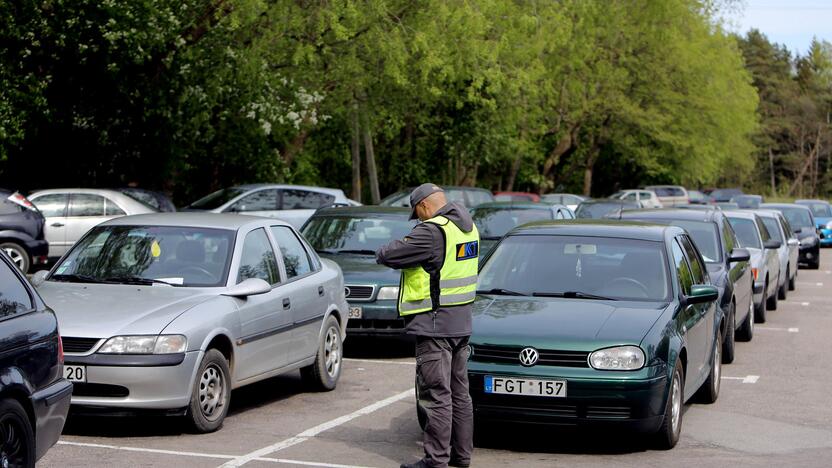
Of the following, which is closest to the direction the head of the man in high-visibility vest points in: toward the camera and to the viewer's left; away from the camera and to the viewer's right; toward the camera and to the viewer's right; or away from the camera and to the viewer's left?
away from the camera and to the viewer's left

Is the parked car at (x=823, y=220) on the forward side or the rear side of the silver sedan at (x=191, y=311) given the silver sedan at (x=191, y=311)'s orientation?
on the rear side

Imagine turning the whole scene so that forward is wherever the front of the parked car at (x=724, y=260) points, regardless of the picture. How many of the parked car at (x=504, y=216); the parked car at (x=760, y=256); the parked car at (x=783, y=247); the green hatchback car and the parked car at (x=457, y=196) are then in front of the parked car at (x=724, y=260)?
1

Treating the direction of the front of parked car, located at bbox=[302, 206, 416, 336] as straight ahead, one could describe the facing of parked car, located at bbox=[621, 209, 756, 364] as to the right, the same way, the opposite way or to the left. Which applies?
the same way

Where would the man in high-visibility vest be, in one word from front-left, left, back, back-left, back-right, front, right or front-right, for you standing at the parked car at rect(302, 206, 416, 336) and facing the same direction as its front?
front

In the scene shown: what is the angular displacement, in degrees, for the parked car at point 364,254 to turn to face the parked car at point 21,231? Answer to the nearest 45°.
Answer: approximately 135° to its right

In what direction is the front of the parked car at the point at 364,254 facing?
toward the camera

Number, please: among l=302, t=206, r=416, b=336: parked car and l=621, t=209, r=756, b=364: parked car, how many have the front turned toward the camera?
2

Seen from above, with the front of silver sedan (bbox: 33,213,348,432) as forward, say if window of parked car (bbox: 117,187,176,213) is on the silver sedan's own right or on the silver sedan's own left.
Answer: on the silver sedan's own right

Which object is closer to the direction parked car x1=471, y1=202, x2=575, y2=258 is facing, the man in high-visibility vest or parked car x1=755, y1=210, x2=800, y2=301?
the man in high-visibility vest

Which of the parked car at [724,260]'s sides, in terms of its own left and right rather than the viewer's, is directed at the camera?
front

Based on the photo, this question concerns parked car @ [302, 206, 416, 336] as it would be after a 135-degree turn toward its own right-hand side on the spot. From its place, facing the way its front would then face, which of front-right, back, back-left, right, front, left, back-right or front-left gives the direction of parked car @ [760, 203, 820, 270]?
right

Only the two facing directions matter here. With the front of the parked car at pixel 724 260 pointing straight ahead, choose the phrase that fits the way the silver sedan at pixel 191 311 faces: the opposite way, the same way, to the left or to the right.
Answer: the same way

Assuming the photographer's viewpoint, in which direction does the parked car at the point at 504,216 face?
facing the viewer and to the left of the viewer

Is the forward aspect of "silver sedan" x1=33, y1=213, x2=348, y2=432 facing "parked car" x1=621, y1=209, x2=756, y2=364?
no
